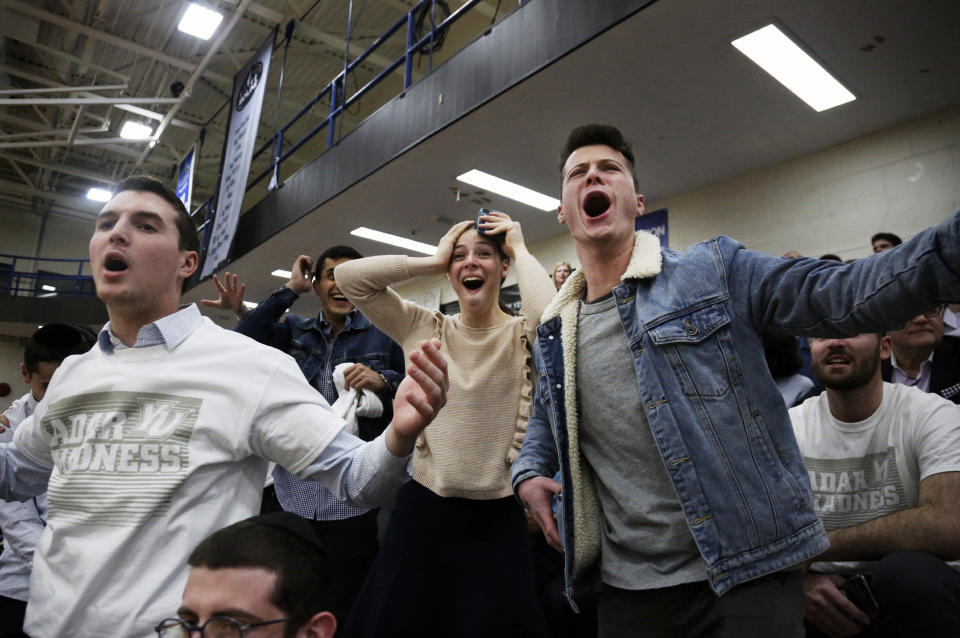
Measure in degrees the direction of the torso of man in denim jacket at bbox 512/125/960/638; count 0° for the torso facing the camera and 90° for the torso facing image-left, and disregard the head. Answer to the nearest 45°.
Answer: approximately 45°

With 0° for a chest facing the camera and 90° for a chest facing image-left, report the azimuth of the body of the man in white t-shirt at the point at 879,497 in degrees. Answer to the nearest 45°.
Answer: approximately 45°

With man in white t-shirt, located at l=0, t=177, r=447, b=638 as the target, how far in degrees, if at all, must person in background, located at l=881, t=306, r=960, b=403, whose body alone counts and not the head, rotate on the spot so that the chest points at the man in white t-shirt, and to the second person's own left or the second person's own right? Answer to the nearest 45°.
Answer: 0° — they already face them

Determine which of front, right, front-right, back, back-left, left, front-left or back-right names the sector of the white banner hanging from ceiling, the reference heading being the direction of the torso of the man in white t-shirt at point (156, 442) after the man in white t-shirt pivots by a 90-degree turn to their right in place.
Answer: front-right

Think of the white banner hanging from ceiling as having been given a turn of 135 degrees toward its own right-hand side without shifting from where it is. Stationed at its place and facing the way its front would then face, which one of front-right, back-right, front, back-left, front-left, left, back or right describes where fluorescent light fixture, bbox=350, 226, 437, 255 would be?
right

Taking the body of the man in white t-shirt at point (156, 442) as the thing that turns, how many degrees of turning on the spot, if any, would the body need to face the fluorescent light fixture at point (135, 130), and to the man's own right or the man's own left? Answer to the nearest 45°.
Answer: approximately 135° to the man's own right

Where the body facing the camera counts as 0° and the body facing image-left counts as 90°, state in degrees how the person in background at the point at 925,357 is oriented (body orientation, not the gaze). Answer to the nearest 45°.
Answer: approximately 45°

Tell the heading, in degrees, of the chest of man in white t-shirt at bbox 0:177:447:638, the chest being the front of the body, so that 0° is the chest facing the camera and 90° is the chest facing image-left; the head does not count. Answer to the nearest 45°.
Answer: approximately 45°

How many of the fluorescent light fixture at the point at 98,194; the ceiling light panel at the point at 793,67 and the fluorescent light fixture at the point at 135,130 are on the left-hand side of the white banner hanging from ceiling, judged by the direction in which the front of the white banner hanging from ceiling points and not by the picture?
1

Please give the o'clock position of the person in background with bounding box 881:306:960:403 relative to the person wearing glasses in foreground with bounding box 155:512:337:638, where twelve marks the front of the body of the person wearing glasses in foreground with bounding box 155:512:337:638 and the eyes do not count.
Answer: the person in background with bounding box 881:306:960:403 is roughly at 7 o'clock from the person wearing glasses in foreground with bounding box 155:512:337:638.
